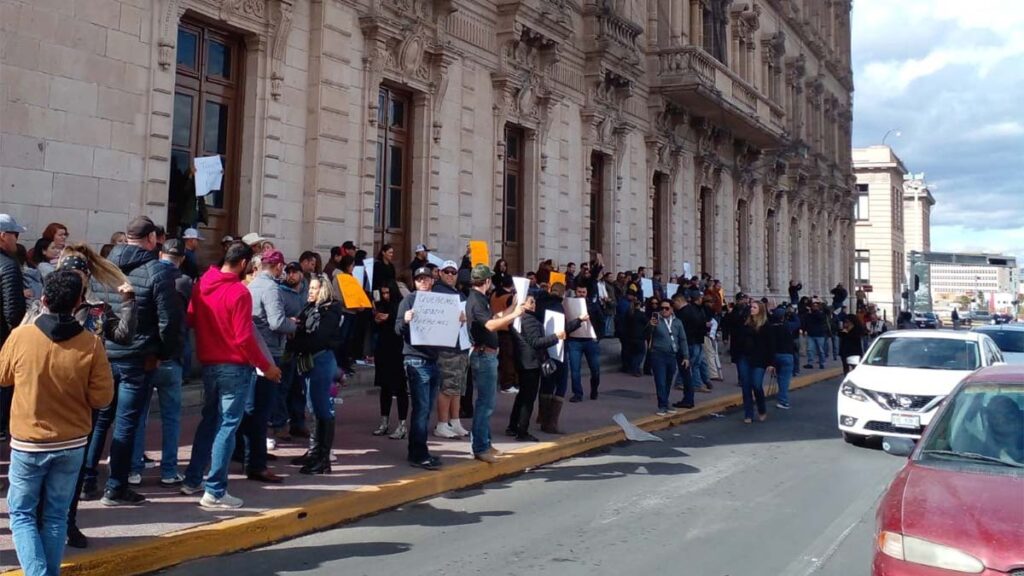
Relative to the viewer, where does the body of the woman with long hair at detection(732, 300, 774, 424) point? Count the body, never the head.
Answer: toward the camera

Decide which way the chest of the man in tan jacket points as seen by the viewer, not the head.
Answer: away from the camera

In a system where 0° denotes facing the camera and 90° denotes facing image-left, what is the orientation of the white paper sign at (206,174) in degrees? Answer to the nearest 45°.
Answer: approximately 0°

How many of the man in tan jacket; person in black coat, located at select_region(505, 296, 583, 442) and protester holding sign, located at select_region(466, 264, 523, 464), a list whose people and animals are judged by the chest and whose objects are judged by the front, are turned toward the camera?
0

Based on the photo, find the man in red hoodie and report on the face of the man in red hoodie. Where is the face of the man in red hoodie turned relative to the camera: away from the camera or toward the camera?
away from the camera

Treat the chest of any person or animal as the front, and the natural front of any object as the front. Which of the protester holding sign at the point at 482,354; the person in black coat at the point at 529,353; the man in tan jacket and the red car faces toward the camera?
the red car

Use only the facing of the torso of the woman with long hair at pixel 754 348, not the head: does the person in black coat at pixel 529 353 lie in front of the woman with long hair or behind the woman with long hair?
in front

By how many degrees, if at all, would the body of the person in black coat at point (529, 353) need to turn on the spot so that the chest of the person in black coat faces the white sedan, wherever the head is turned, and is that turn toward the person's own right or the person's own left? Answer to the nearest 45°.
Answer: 0° — they already face it

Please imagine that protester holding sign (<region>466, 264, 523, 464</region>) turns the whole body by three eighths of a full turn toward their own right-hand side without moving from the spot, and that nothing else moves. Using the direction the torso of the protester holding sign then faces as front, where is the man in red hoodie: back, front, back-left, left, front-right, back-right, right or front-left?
front

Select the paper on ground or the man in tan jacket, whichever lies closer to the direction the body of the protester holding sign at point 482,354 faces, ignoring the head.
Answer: the paper on ground

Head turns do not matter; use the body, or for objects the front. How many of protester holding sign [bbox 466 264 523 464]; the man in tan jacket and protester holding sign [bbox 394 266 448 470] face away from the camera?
1

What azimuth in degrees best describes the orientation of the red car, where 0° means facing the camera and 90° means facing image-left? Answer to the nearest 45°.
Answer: approximately 0°

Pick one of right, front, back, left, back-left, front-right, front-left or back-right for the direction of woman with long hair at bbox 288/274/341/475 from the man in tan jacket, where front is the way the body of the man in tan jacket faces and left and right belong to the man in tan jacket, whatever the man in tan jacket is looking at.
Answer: front-right

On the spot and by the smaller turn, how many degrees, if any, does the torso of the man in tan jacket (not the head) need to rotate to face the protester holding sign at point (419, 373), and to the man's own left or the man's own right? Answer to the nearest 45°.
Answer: approximately 45° to the man's own right

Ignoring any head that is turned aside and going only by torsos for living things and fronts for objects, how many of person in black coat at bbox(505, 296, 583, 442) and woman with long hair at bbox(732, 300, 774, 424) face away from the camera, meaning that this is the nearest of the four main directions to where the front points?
0
